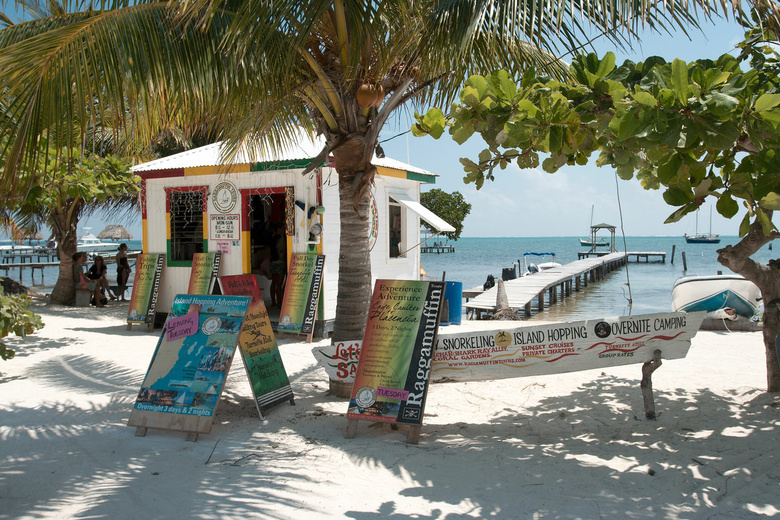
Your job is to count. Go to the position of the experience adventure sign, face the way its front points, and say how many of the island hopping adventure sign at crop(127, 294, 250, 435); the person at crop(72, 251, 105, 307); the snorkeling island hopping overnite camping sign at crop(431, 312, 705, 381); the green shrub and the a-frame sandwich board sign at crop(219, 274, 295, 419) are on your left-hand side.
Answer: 1

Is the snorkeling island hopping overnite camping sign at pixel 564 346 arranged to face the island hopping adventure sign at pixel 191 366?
no

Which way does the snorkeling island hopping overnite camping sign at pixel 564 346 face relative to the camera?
toward the camera

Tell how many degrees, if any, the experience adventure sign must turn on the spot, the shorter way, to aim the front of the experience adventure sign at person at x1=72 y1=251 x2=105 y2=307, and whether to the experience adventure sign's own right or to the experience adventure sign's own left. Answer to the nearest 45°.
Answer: approximately 135° to the experience adventure sign's own right

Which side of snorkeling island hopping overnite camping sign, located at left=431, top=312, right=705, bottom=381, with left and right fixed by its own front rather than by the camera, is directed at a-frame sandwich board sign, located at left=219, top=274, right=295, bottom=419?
right

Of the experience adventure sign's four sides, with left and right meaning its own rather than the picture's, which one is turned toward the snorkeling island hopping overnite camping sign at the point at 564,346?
left

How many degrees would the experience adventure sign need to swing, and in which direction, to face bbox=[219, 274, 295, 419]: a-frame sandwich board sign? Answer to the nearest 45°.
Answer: approximately 135° to its right

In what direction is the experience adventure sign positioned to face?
toward the camera

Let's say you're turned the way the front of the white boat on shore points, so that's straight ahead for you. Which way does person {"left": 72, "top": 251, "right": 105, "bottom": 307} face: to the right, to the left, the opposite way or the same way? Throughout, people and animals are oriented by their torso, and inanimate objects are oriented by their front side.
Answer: to the left

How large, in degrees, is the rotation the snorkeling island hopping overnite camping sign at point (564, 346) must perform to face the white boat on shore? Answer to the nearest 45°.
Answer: approximately 180°

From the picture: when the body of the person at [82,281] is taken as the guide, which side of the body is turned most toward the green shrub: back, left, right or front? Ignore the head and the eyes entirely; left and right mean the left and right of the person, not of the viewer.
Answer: right
